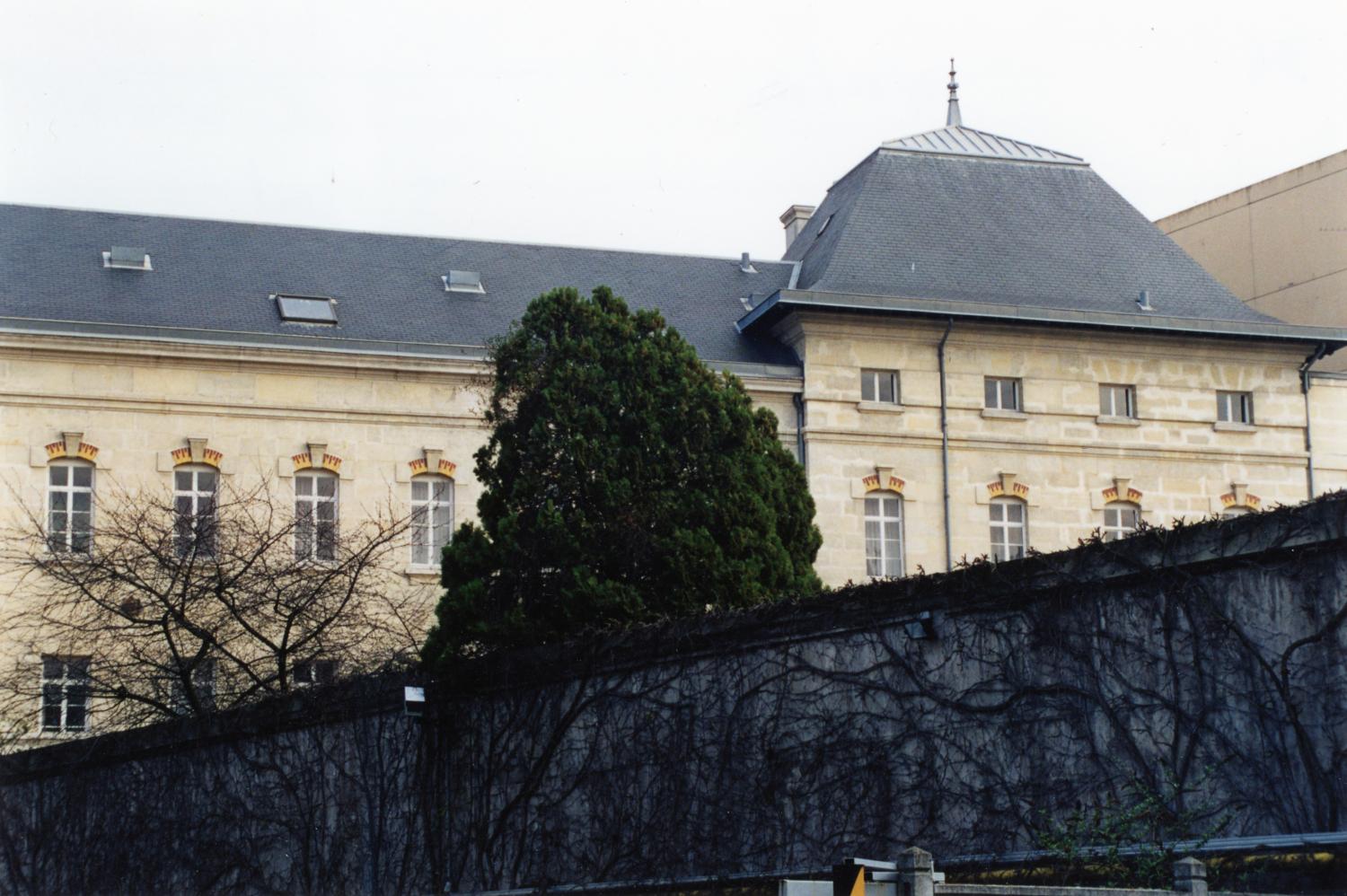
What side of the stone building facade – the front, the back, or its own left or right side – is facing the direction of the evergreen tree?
front

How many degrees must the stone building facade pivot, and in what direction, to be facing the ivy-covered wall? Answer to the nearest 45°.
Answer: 0° — it already faces it

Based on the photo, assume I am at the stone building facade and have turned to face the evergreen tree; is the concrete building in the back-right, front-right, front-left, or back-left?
back-left

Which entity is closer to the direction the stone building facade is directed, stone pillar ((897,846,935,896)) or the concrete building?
the stone pillar

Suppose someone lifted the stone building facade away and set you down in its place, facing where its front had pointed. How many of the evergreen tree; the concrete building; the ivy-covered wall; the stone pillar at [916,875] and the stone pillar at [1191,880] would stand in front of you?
4

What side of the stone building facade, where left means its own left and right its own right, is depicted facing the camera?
front

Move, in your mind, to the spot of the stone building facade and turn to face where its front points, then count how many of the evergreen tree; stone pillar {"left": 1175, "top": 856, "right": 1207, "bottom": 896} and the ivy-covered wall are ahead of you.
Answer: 3

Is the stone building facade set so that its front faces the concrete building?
no

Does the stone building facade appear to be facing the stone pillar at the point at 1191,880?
yes

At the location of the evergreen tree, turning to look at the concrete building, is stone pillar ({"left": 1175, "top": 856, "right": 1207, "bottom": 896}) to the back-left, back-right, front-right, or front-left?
back-right

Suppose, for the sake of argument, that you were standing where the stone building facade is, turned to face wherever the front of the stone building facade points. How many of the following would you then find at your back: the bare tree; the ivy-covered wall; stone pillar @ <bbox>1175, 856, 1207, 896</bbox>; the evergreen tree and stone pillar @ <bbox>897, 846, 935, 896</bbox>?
0

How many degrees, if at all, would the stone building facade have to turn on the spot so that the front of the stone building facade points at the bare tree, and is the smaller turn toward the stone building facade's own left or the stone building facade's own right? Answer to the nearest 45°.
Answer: approximately 45° to the stone building facade's own right

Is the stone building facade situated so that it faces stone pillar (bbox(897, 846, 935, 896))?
yes
